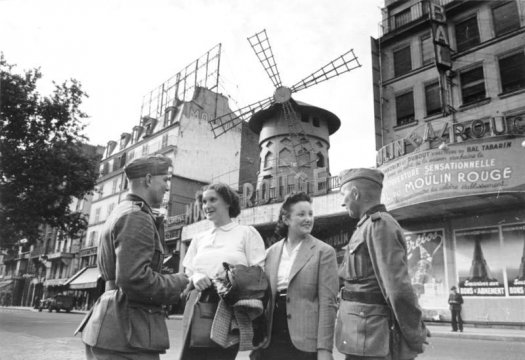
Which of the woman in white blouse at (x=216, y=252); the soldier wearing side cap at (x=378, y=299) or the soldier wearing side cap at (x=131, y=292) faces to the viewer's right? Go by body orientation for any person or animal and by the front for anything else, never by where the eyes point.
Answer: the soldier wearing side cap at (x=131, y=292)

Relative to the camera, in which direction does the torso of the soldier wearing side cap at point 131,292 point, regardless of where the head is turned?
to the viewer's right

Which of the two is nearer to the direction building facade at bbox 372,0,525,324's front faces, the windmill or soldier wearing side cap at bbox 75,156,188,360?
the soldier wearing side cap

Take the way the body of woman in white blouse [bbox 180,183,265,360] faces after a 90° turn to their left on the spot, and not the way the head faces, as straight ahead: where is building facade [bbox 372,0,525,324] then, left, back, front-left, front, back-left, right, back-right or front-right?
left

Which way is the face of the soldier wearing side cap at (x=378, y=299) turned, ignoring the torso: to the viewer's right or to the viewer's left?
to the viewer's left

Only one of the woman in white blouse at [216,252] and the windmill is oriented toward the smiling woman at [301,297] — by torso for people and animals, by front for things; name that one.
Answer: the windmill

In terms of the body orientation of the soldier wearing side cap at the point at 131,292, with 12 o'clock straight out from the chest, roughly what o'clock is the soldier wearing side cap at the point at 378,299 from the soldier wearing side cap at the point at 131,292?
the soldier wearing side cap at the point at 378,299 is roughly at 12 o'clock from the soldier wearing side cap at the point at 131,292.

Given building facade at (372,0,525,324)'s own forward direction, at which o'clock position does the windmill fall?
The windmill is roughly at 3 o'clock from the building facade.

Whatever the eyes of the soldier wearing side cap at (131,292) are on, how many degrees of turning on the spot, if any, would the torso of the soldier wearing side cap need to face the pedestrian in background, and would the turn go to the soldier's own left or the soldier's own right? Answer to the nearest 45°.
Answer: approximately 45° to the soldier's own left

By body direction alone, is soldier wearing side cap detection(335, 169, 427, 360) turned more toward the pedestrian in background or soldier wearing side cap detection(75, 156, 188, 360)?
the soldier wearing side cap
